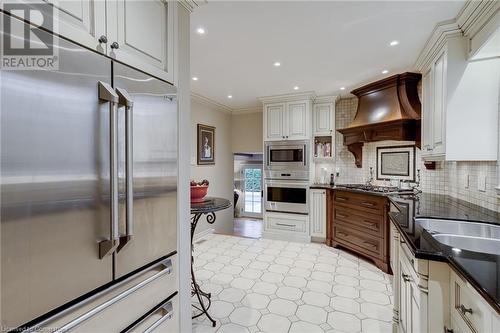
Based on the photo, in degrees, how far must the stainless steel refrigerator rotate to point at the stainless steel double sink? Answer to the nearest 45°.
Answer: approximately 45° to its left

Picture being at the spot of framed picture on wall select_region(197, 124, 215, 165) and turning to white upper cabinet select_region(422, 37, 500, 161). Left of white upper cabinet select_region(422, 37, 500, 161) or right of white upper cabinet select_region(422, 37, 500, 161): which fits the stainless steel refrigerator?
right

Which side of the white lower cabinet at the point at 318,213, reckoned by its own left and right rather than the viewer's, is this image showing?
front

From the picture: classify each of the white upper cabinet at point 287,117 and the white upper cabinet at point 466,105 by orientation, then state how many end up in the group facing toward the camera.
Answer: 1

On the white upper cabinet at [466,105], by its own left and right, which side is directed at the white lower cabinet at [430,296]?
left

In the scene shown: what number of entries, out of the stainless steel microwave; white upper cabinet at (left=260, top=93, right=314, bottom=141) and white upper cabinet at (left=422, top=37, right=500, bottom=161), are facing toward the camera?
2

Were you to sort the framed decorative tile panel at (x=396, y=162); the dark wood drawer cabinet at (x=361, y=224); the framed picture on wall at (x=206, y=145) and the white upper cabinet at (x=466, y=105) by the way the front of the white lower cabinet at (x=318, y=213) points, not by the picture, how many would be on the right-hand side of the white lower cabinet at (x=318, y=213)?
1

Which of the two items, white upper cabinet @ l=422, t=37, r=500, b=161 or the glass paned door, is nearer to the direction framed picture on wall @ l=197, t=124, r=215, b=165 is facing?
the white upper cabinet

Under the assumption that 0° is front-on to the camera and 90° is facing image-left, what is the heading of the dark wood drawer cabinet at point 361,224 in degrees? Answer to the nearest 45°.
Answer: approximately 45°

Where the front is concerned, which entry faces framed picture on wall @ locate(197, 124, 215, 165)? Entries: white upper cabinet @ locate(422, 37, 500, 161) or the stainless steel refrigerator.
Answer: the white upper cabinet

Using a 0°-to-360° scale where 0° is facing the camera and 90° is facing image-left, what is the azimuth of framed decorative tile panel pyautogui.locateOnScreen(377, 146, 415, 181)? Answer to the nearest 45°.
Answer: approximately 45°

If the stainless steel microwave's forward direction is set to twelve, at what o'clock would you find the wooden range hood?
The wooden range hood is roughly at 10 o'clock from the stainless steel microwave.

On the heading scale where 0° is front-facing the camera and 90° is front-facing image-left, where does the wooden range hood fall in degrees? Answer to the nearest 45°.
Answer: approximately 45°

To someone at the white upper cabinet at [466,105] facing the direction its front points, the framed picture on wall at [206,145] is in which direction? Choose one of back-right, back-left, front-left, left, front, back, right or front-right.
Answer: front

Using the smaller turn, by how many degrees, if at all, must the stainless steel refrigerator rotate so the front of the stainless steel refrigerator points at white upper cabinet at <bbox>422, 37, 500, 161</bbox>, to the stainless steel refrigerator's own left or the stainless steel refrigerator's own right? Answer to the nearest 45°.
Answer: approximately 45° to the stainless steel refrigerator's own left
